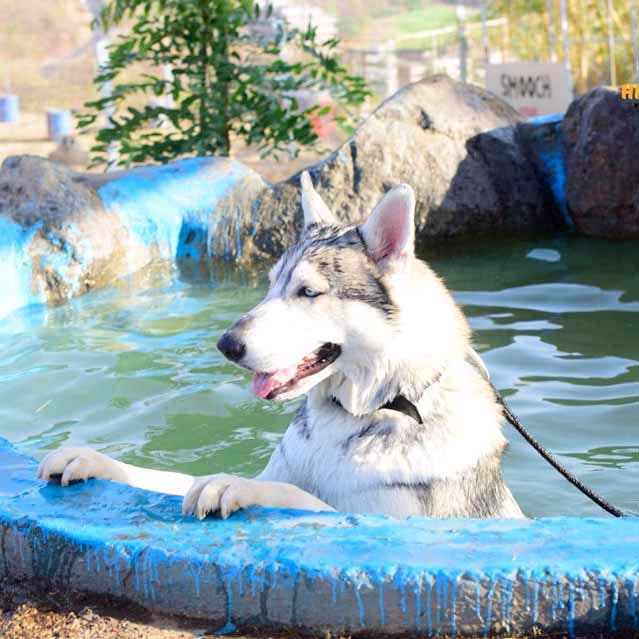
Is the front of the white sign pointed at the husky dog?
yes

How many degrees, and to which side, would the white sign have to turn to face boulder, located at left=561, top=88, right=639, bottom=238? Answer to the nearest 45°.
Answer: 0° — it already faces it

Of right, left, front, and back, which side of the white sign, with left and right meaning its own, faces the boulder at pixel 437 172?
front

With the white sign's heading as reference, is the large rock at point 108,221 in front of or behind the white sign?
in front

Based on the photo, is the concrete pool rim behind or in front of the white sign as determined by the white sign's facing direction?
in front

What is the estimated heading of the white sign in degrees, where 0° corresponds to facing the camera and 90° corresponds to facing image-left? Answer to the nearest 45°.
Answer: approximately 0°

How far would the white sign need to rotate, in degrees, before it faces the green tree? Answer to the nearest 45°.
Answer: approximately 45° to its right

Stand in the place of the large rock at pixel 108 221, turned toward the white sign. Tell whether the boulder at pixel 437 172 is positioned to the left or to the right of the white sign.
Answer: right
